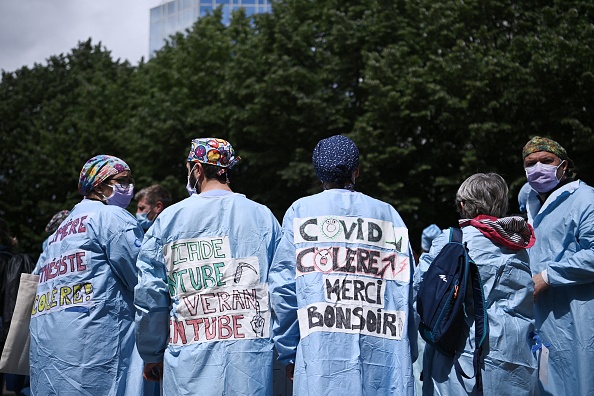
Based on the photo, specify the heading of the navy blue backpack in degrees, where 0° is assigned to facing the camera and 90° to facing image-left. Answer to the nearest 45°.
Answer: approximately 45°

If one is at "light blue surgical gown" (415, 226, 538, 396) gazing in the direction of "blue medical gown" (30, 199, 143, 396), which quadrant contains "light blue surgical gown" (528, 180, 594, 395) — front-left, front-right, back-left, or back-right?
back-right

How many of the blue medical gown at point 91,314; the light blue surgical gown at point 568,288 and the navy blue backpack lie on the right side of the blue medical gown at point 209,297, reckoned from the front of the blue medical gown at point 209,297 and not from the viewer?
2

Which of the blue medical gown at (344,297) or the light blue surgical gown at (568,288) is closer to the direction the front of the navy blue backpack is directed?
the blue medical gown

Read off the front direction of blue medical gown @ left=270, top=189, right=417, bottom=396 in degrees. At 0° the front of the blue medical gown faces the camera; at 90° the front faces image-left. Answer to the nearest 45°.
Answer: approximately 180°

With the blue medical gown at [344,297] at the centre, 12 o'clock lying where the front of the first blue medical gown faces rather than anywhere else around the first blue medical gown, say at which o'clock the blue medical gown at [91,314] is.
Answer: The blue medical gown at [91,314] is roughly at 10 o'clock from the blue medical gown at [344,297].

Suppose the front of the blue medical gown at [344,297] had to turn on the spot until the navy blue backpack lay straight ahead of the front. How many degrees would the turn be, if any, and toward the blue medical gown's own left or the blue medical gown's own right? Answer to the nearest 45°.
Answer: approximately 90° to the blue medical gown's own right

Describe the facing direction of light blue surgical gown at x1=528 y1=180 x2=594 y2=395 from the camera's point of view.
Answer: facing the viewer and to the left of the viewer

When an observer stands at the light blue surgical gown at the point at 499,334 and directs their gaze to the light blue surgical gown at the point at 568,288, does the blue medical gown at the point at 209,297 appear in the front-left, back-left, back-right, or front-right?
back-left

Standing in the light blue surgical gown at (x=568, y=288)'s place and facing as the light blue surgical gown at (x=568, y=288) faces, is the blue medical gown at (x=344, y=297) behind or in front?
in front

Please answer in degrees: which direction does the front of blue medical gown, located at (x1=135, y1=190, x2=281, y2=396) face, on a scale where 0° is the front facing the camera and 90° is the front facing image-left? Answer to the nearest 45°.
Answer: approximately 180°

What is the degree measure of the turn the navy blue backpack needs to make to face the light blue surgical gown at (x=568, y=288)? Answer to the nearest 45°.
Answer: approximately 180°

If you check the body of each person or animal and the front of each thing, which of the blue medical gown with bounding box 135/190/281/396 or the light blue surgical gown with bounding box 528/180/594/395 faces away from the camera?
the blue medical gown

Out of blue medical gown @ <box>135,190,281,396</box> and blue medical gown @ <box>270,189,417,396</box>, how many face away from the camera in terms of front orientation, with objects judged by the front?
2

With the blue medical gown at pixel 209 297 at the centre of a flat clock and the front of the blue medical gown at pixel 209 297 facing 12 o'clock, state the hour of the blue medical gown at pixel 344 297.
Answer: the blue medical gown at pixel 344 297 is roughly at 4 o'clock from the blue medical gown at pixel 209 297.
